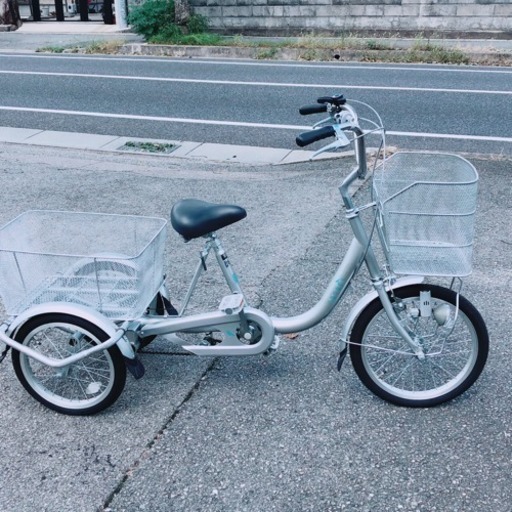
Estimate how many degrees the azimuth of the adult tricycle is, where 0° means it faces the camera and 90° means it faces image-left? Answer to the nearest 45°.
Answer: approximately 270°
